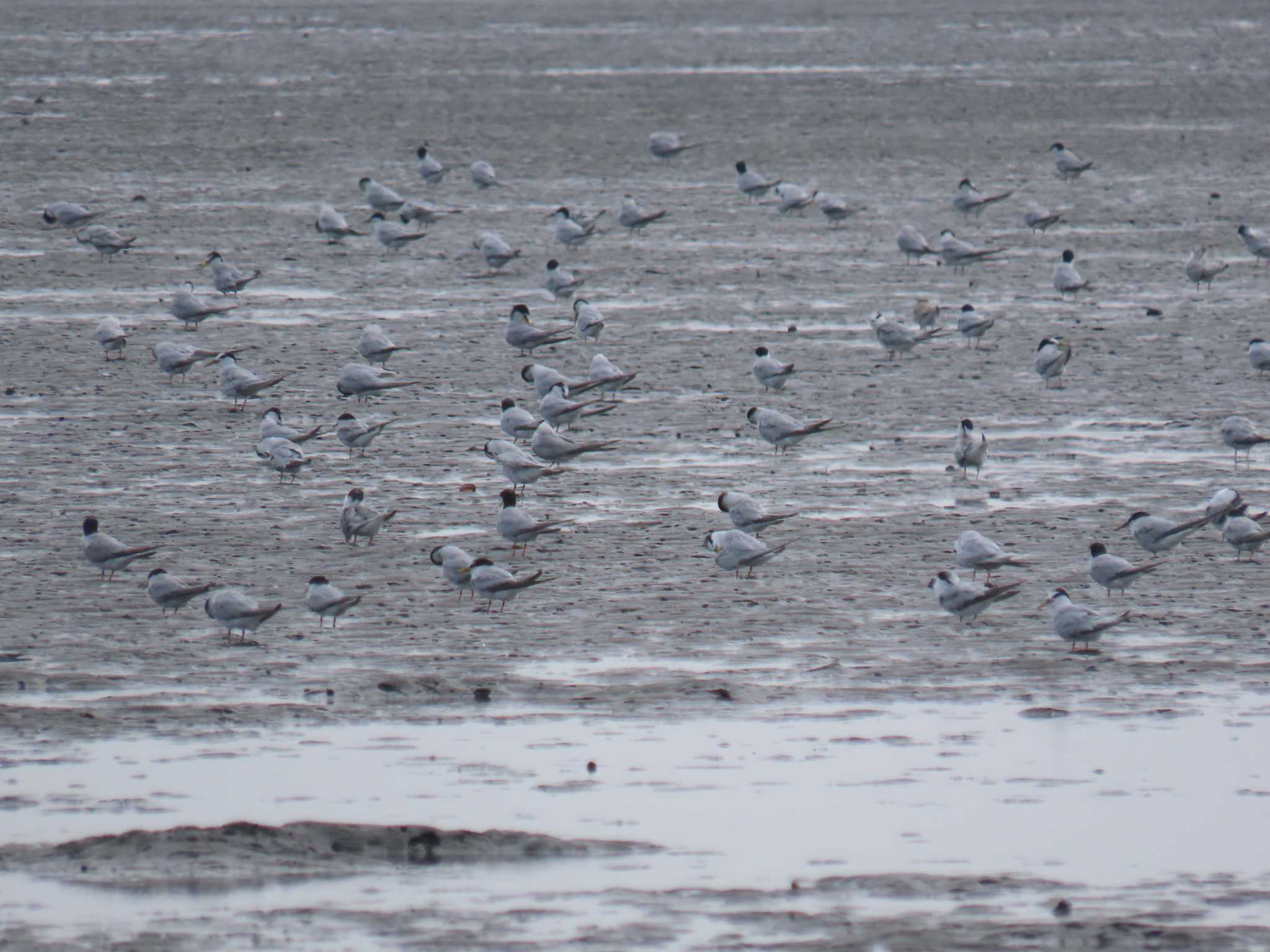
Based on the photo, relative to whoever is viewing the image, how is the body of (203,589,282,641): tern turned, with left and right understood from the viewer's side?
facing to the left of the viewer

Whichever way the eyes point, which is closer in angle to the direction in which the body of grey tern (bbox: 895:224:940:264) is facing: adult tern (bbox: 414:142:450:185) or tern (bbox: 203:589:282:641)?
the adult tern

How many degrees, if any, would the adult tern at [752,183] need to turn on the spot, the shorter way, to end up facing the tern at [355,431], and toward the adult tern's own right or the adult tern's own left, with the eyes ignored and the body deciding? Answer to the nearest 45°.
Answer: approximately 90° to the adult tern's own left

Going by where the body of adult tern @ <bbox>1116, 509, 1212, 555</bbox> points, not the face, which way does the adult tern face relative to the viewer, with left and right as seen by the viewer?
facing to the left of the viewer

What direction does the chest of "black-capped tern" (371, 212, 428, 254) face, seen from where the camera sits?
to the viewer's left

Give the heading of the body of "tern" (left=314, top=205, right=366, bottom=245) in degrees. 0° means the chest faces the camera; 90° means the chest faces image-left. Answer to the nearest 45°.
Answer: approximately 90°

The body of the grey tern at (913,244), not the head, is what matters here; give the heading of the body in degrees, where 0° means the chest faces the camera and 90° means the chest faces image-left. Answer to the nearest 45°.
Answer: approximately 90°

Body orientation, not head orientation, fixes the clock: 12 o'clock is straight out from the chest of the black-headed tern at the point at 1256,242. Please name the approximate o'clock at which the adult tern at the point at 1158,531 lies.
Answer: the adult tern at the point at 1158,531 is roughly at 9 o'clock from the black-headed tern at the point at 1256,242.

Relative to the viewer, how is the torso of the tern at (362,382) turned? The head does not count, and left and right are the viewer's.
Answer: facing to the left of the viewer

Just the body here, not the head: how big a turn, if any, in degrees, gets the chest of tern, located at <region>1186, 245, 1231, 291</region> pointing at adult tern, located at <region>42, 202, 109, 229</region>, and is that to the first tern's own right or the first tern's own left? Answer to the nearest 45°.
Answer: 0° — it already faces it

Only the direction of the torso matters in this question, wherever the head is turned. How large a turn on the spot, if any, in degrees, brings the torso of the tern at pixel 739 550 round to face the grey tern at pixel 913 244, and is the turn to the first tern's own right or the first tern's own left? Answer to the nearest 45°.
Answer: approximately 90° to the first tern's own right

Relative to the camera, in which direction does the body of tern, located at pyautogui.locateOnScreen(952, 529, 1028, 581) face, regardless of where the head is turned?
to the viewer's left
